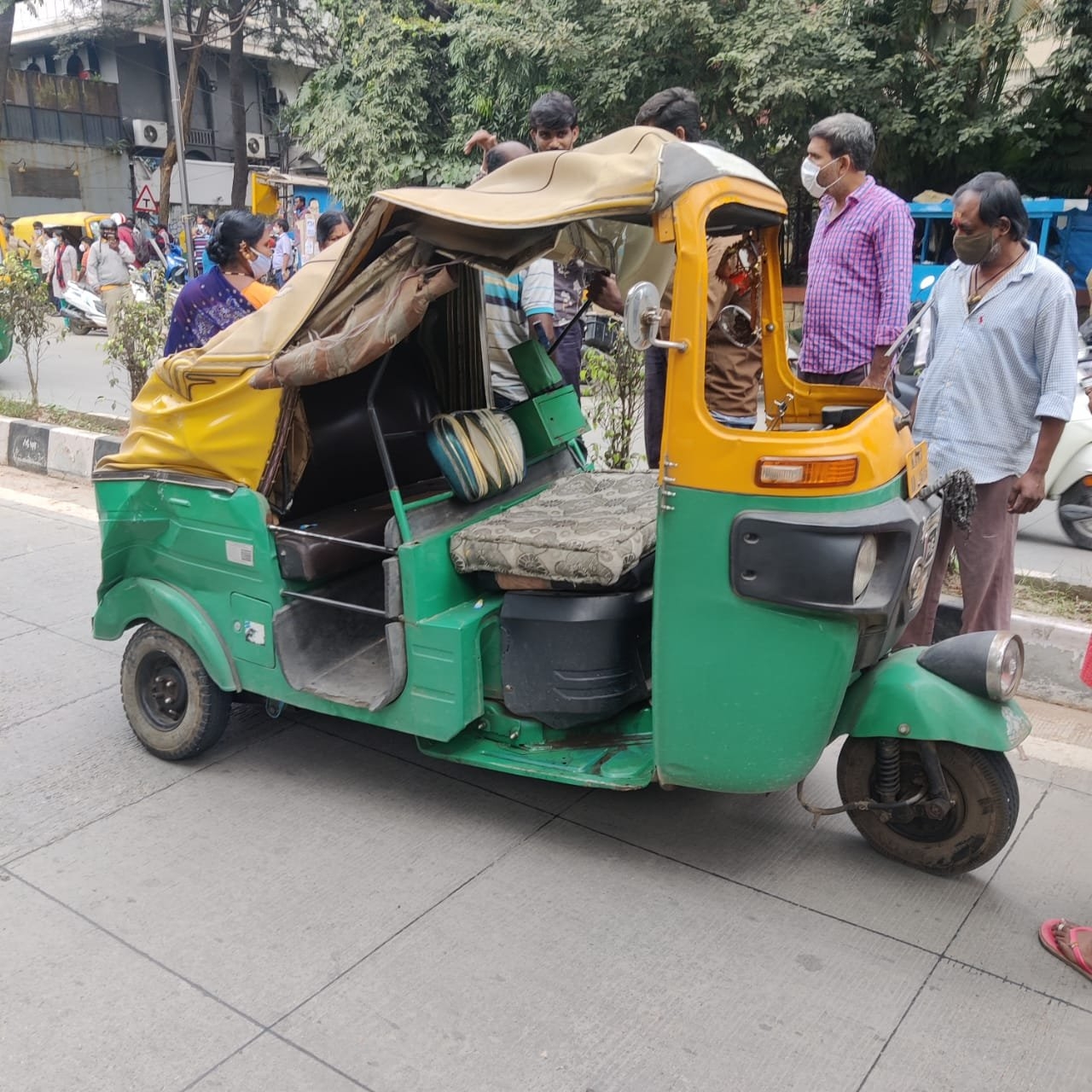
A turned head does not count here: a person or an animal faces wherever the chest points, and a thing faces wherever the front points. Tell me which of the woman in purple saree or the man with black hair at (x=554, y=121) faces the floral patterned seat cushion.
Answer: the man with black hair

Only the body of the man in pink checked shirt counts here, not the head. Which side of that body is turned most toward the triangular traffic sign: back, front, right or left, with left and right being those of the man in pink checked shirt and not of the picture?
right

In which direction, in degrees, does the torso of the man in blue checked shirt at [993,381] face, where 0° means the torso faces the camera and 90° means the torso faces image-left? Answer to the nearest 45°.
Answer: approximately 45°

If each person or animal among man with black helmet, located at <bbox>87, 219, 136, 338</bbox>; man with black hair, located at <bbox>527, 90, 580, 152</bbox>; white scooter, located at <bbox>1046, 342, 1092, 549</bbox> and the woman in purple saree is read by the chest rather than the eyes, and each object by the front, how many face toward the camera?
2

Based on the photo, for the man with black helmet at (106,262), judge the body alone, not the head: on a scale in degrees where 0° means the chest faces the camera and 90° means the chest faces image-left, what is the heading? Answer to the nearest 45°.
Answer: approximately 0°

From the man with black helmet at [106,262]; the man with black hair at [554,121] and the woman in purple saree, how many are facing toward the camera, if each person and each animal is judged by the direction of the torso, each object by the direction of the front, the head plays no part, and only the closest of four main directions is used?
2
